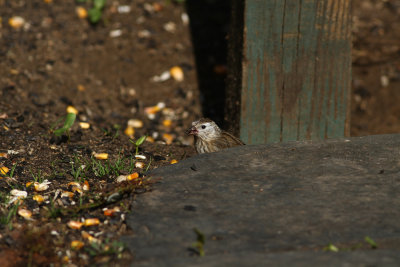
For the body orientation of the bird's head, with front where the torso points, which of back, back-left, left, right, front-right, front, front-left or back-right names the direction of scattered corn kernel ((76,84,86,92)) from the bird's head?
front-right

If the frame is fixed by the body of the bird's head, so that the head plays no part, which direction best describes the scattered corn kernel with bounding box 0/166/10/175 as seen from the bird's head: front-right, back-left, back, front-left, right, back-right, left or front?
front-left

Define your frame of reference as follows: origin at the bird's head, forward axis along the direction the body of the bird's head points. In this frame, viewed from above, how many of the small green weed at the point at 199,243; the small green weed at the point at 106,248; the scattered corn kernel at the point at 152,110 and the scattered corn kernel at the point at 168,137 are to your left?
2

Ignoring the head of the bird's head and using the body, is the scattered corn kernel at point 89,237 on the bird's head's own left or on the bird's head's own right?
on the bird's head's own left

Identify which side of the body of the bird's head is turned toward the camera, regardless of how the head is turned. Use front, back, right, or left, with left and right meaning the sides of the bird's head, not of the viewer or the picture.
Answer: left

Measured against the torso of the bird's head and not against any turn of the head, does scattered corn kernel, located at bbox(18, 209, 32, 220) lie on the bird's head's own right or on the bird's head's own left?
on the bird's head's own left

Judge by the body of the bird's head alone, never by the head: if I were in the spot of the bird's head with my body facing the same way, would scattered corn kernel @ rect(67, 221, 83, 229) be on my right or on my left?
on my left

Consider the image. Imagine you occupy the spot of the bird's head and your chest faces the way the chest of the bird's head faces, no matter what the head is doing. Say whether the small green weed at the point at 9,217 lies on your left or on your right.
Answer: on your left

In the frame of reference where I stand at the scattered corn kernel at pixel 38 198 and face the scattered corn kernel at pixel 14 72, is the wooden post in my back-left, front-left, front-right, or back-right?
front-right

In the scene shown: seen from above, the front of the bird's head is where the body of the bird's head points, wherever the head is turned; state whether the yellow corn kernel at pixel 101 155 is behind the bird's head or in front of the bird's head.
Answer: in front

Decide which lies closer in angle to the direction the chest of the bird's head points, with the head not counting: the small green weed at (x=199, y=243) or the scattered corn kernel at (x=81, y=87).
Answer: the scattered corn kernel

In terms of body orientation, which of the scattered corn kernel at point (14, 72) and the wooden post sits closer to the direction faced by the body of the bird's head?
the scattered corn kernel

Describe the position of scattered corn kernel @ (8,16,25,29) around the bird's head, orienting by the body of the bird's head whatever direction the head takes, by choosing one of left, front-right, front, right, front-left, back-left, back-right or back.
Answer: front-right

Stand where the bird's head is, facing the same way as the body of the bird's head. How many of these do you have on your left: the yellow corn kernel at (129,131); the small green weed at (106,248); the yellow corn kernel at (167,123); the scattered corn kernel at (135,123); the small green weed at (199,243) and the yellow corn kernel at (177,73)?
2

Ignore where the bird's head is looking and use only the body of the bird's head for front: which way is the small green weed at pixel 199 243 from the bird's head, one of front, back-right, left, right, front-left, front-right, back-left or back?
left
